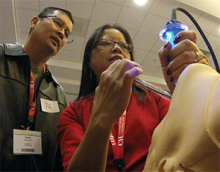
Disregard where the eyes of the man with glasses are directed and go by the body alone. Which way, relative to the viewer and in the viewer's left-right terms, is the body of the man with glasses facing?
facing the viewer and to the right of the viewer

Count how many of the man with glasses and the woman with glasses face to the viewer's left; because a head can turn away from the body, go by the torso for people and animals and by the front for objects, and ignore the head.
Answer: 0

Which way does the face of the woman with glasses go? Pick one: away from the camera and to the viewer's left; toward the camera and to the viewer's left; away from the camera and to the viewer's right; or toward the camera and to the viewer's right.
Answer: toward the camera and to the viewer's right
